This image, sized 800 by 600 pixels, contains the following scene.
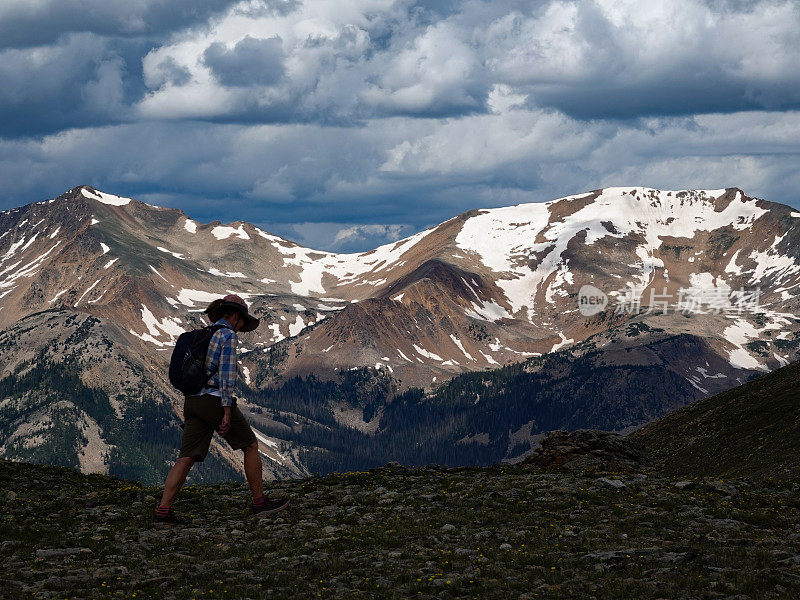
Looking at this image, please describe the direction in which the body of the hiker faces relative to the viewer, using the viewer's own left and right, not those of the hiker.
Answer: facing to the right of the viewer
